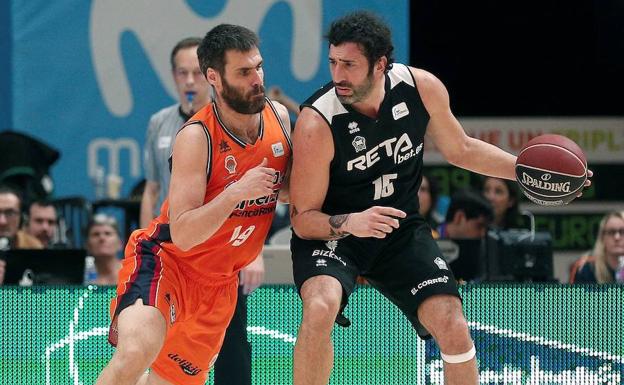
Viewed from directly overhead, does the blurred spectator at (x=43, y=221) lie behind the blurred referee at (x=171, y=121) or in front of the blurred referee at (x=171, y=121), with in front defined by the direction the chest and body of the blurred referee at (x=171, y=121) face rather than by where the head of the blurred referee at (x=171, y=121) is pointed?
behind

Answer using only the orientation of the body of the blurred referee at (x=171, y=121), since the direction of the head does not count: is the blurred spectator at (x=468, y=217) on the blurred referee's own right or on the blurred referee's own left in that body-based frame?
on the blurred referee's own left

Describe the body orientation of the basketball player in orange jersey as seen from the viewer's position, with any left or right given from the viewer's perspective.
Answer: facing the viewer and to the right of the viewer

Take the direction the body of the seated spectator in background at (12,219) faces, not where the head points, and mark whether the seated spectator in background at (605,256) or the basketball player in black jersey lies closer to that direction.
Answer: the basketball player in black jersey
